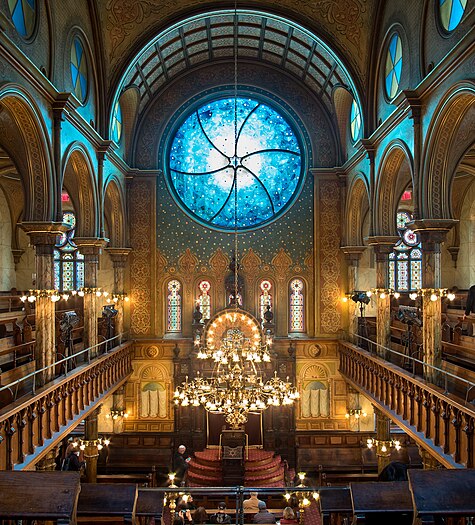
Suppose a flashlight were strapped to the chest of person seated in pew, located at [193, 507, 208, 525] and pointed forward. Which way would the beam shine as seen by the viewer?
away from the camera

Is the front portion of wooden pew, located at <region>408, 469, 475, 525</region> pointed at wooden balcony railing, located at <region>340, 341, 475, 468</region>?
yes

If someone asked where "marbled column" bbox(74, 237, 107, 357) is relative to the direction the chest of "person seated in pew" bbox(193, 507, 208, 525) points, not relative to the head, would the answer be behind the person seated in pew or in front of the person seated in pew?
in front

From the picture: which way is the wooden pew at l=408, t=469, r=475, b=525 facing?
away from the camera

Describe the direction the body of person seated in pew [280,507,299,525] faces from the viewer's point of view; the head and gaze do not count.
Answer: away from the camera

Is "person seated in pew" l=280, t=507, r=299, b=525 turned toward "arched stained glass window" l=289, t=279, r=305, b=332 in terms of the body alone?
yes

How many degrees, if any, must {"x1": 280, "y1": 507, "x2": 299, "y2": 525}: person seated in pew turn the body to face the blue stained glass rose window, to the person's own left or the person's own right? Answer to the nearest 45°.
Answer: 0° — they already face it

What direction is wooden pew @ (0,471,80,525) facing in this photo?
away from the camera
